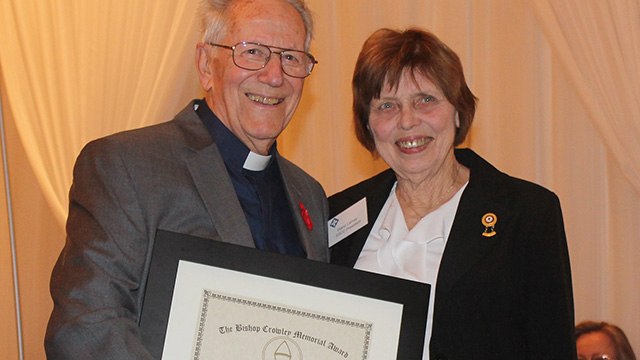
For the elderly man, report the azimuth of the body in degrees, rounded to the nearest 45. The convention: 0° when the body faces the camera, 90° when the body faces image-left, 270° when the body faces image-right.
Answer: approximately 315°

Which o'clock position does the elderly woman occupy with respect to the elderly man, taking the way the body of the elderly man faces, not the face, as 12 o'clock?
The elderly woman is roughly at 10 o'clock from the elderly man.

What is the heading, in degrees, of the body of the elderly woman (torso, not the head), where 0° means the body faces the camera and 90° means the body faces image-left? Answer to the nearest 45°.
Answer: approximately 45°
